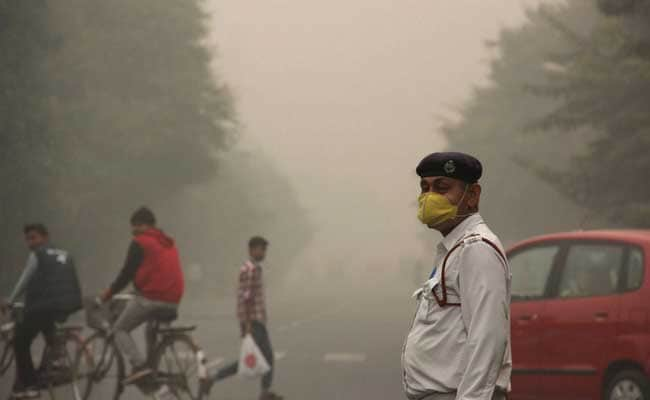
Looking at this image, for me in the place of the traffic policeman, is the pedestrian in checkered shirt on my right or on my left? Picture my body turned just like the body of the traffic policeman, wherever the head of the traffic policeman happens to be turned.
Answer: on my right

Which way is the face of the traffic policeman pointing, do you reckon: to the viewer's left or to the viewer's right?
to the viewer's left

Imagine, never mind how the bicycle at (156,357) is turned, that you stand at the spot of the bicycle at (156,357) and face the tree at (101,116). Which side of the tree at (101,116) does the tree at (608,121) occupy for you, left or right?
right

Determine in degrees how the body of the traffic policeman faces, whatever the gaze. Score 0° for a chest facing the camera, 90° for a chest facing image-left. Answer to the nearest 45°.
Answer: approximately 90°
